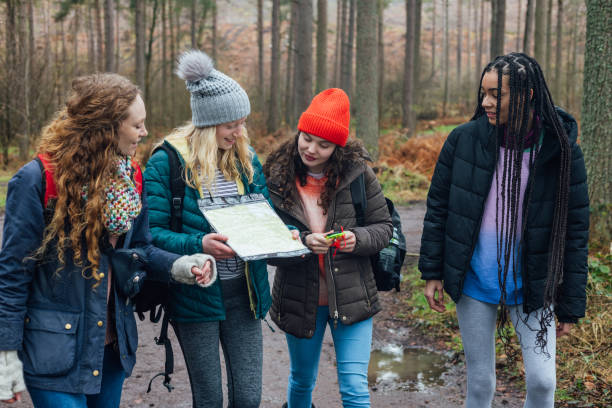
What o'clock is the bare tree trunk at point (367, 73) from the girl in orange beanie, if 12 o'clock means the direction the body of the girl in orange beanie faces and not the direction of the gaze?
The bare tree trunk is roughly at 6 o'clock from the girl in orange beanie.

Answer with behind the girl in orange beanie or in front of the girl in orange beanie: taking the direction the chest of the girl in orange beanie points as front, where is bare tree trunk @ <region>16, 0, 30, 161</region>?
behind

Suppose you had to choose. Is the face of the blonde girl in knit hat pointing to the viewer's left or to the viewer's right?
to the viewer's right

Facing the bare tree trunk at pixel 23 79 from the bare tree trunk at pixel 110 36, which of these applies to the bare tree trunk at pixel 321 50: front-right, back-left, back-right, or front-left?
back-left

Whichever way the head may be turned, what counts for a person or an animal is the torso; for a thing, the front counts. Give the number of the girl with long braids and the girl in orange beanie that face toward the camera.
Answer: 2

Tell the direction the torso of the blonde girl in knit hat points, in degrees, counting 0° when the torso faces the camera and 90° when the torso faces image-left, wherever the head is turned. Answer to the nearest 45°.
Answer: approximately 315°

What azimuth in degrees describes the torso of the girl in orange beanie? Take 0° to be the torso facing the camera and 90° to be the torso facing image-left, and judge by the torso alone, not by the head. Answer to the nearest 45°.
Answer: approximately 0°

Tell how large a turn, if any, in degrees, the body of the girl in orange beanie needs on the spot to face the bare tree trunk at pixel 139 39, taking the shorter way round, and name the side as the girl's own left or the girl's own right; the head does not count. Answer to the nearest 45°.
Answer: approximately 180°

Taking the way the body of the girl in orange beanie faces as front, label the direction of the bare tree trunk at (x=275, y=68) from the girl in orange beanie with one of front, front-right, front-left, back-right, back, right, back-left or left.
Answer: back

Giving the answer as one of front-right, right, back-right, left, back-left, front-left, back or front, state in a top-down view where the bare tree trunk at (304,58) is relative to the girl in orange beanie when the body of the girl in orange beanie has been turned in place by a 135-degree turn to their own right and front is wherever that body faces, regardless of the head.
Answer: front-right
